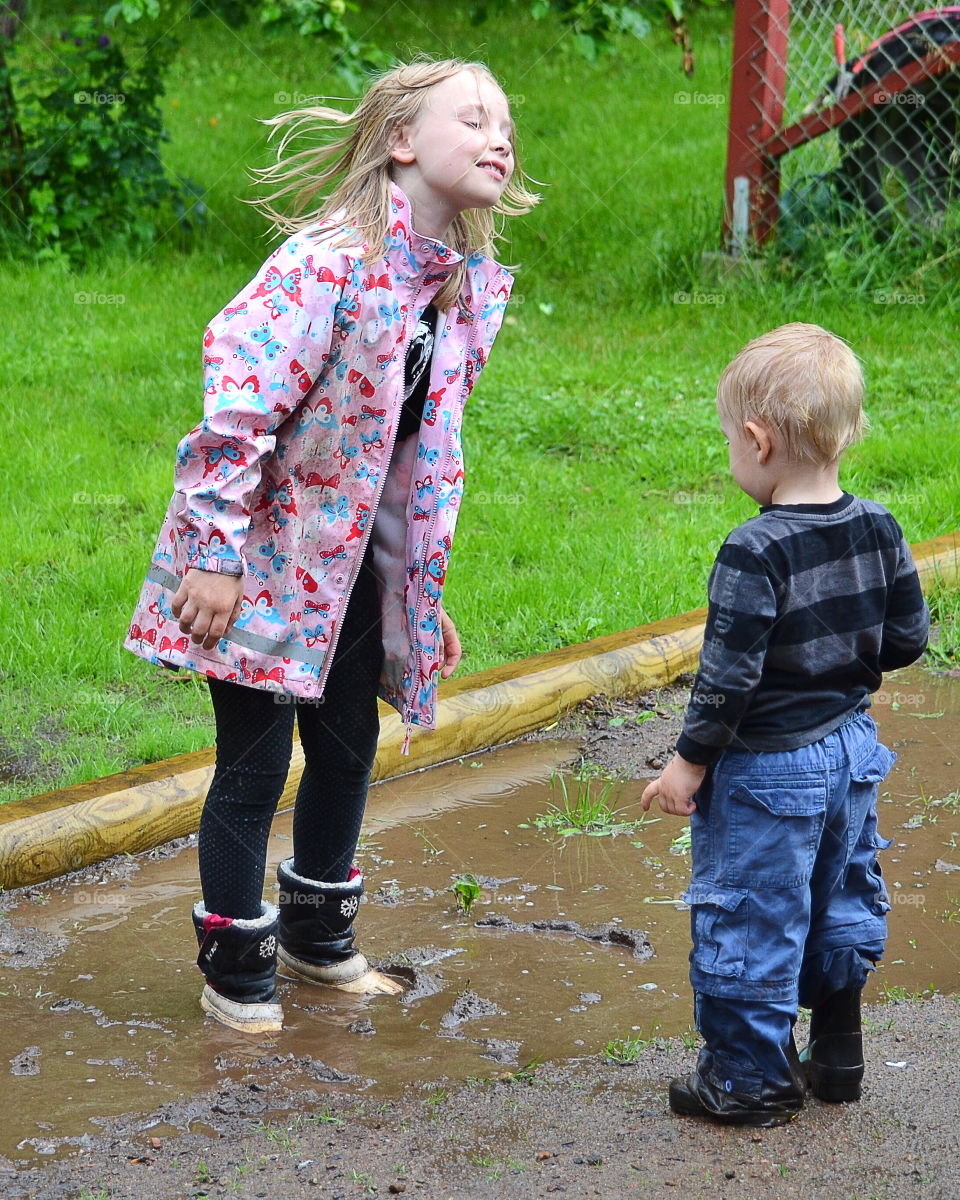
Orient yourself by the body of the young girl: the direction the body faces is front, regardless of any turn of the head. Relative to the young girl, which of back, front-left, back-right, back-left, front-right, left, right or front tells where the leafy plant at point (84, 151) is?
back-left

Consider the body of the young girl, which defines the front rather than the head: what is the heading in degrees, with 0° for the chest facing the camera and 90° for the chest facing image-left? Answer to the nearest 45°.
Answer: approximately 315°

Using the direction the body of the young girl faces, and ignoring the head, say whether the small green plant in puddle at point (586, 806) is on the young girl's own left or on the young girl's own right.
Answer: on the young girl's own left

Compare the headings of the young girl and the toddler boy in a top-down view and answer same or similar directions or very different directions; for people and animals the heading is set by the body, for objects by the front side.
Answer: very different directions

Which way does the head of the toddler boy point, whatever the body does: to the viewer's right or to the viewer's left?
to the viewer's left

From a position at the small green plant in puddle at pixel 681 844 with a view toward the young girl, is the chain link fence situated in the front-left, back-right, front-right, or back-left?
back-right

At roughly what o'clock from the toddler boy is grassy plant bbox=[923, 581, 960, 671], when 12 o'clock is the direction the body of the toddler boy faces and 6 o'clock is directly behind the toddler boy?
The grassy plant is roughly at 2 o'clock from the toddler boy.

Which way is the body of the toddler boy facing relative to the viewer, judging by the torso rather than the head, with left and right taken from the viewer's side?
facing away from the viewer and to the left of the viewer

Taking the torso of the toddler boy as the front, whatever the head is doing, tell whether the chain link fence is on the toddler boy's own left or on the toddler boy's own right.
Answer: on the toddler boy's own right
